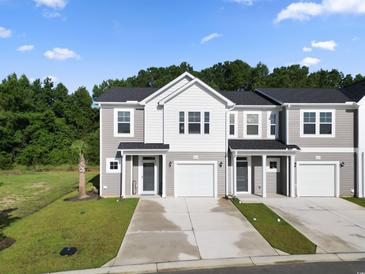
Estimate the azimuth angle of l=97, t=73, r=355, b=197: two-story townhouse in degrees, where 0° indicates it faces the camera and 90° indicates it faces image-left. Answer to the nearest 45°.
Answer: approximately 0°

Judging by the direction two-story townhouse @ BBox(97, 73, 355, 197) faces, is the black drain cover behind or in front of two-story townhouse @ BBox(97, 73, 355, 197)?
in front
